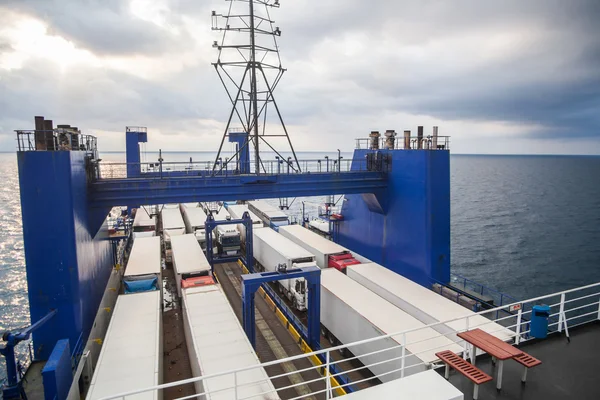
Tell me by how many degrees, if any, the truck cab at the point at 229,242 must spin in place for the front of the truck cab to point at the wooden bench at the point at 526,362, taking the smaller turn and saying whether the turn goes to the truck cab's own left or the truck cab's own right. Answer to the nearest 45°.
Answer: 0° — it already faces it

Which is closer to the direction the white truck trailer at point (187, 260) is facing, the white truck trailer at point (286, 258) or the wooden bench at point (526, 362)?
the wooden bench

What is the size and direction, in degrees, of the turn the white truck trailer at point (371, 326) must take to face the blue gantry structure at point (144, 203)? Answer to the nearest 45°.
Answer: approximately 135° to its right

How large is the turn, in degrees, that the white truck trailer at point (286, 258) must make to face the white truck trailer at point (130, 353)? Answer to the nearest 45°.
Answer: approximately 90° to its right

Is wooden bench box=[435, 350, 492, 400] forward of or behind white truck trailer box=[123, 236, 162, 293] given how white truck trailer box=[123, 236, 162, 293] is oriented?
forward

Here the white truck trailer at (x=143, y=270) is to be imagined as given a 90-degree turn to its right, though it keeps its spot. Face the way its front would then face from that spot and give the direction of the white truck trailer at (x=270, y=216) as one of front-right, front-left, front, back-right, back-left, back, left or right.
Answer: back-right

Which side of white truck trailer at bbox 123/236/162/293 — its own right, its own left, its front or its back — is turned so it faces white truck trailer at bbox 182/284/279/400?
front

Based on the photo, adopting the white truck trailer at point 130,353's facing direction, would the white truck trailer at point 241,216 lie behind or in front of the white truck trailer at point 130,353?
behind

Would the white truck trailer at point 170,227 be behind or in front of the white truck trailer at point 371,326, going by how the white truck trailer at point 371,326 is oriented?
behind

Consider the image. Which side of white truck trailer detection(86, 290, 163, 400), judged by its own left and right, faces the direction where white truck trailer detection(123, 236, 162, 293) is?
back

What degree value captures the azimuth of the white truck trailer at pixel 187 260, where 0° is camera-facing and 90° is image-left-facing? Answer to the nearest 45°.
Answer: approximately 0°

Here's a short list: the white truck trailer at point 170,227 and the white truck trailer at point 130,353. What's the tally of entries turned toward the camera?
2

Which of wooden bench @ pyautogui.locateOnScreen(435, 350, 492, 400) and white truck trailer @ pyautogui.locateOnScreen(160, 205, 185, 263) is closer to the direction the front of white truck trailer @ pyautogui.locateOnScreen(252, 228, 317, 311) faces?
the wooden bench
